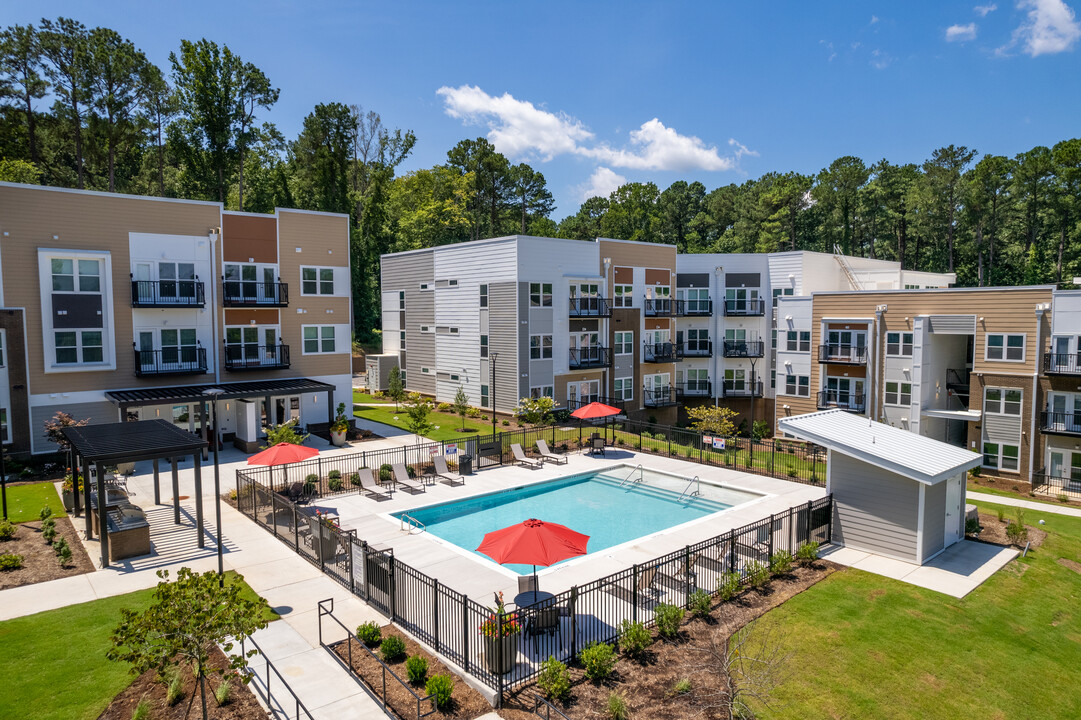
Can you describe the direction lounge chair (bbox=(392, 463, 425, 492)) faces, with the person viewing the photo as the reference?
facing the viewer and to the right of the viewer

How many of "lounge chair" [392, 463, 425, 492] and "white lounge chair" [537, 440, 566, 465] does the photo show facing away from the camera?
0

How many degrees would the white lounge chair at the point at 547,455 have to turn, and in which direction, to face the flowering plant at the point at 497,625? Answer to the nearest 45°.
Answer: approximately 45° to its right

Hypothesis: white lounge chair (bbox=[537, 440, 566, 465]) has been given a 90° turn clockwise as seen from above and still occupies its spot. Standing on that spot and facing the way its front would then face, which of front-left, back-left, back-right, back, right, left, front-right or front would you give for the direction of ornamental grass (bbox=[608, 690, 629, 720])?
front-left

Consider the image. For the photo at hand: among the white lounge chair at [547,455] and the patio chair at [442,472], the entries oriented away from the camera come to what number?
0

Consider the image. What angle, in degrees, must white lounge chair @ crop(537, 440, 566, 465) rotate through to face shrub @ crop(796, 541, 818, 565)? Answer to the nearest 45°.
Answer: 0° — it already faces it

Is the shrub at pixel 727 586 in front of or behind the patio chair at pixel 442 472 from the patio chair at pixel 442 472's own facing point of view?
in front

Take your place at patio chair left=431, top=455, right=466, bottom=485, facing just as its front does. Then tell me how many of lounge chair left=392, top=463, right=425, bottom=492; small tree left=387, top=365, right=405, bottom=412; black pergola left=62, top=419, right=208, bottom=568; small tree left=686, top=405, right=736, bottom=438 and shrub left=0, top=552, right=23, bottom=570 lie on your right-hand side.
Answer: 3

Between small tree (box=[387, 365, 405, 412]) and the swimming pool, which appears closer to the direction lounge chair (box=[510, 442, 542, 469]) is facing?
the swimming pool

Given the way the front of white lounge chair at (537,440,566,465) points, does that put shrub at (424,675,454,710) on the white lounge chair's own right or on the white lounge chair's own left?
on the white lounge chair's own right

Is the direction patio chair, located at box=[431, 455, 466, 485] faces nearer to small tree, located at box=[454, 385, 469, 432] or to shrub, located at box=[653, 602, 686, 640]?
the shrub

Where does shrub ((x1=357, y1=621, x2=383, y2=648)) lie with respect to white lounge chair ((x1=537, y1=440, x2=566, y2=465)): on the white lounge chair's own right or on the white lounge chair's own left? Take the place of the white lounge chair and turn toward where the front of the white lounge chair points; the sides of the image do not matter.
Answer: on the white lounge chair's own right

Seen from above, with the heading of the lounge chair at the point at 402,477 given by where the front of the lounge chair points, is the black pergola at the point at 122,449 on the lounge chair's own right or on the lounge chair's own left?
on the lounge chair's own right

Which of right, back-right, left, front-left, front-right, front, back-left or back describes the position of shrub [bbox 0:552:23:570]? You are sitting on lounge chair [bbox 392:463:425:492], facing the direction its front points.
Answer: right
